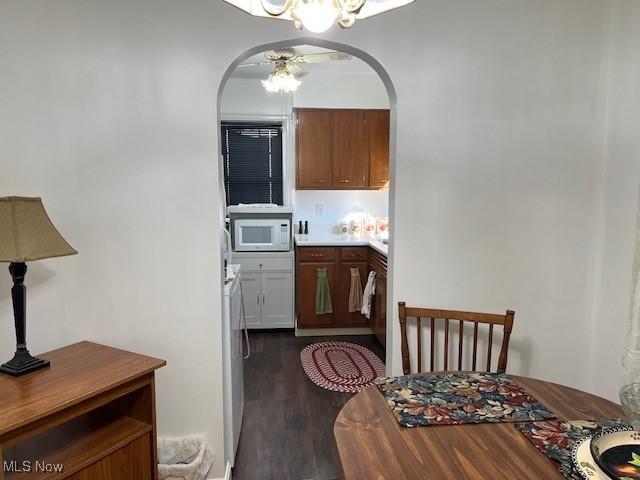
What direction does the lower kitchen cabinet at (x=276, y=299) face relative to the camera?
toward the camera

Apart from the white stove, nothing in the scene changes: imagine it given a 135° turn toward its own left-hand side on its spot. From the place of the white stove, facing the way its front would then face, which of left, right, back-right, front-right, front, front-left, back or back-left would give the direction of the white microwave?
front-right

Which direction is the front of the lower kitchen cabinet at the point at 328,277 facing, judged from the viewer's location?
facing the viewer

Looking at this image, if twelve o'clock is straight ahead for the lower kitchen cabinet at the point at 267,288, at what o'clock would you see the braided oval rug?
The braided oval rug is roughly at 11 o'clock from the lower kitchen cabinet.

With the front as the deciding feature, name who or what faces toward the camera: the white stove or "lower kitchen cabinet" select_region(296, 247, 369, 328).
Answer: the lower kitchen cabinet

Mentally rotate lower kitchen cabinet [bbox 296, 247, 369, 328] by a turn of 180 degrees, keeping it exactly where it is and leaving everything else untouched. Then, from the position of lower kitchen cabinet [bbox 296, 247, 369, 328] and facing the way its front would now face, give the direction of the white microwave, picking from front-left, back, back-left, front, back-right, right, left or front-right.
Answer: left

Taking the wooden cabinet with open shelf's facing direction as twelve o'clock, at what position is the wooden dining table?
The wooden dining table is roughly at 12 o'clock from the wooden cabinet with open shelf.
